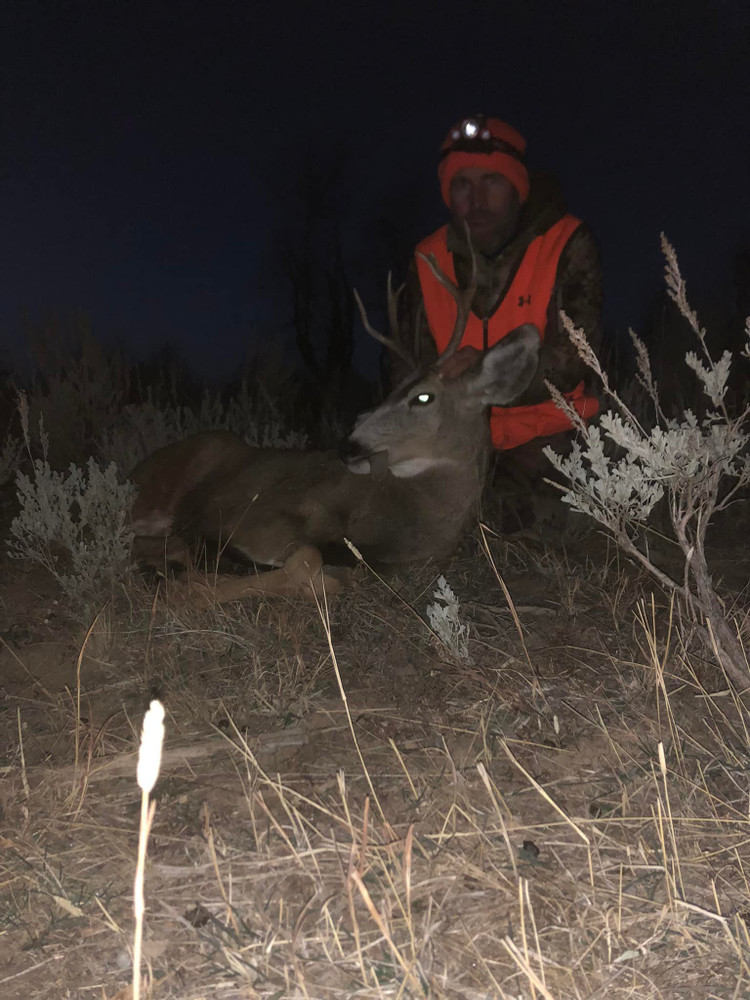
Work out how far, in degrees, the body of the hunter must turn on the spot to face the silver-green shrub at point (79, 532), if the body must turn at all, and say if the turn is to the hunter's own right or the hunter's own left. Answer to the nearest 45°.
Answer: approximately 45° to the hunter's own right

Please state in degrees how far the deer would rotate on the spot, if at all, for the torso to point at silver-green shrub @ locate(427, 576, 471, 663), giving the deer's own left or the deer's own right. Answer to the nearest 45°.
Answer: approximately 90° to the deer's own right

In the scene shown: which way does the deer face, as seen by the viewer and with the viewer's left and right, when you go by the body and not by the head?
facing to the right of the viewer

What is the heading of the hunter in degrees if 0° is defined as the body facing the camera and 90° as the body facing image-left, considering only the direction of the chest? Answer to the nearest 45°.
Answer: approximately 0°

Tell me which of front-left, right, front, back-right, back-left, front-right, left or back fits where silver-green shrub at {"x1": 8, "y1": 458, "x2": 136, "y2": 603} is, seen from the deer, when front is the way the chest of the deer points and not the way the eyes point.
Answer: back
